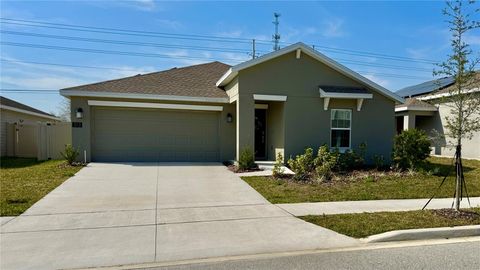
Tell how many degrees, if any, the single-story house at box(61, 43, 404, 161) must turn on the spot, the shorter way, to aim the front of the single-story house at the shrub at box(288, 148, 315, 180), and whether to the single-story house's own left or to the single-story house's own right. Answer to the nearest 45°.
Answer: approximately 45° to the single-story house's own left

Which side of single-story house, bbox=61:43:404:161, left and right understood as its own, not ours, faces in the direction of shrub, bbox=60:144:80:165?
right

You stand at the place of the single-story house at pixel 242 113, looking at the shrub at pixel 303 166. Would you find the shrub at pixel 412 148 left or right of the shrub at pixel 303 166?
left

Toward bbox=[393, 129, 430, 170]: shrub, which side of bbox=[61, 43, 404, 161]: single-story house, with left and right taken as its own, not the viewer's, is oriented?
left

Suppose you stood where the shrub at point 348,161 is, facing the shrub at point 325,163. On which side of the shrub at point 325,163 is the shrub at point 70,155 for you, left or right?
right

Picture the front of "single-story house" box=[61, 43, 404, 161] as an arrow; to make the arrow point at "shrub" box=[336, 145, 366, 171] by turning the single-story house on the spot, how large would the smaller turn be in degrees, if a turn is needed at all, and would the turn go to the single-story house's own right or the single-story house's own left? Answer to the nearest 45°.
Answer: approximately 90° to the single-story house's own left

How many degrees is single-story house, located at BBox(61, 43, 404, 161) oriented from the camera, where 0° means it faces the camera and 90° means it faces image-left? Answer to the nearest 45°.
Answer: approximately 0°
